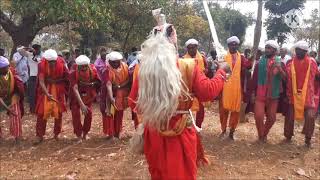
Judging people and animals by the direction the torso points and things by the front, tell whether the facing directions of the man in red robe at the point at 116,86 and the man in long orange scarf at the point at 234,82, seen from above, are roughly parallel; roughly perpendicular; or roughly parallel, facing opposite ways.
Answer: roughly parallel

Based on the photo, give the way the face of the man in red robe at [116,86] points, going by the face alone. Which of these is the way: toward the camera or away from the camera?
toward the camera

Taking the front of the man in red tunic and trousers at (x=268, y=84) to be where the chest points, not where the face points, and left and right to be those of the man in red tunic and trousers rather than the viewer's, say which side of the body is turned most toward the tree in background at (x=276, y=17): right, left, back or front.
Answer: back

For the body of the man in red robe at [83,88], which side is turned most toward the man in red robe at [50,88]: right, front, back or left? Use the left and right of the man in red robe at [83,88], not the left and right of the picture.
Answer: right

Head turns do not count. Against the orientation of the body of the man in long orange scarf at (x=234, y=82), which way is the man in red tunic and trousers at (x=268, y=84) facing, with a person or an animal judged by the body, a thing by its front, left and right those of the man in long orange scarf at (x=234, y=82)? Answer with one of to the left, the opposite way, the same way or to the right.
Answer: the same way

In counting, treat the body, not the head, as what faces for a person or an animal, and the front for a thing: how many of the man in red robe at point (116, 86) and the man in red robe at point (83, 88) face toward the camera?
2

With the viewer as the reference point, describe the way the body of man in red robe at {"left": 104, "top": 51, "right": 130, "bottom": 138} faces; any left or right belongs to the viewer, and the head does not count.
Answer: facing the viewer

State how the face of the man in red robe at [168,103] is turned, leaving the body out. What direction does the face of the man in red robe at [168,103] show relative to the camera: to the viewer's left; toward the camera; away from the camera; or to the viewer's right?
away from the camera

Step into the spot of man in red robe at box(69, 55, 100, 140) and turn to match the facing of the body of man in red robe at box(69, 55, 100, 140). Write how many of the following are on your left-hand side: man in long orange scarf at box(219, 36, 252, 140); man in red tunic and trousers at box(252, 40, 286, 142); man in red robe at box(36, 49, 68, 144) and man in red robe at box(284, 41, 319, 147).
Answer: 3

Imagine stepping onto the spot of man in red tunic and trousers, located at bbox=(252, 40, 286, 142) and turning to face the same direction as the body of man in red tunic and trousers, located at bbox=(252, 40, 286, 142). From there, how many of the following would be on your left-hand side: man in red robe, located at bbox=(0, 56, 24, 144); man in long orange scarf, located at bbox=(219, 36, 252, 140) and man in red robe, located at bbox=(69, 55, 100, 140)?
0

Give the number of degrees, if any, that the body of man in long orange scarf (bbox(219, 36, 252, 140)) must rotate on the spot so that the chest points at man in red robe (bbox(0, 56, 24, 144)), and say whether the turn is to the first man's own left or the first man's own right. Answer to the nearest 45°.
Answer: approximately 90° to the first man's own right

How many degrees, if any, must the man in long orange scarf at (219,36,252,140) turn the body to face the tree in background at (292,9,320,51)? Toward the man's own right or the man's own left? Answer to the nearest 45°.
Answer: approximately 180°

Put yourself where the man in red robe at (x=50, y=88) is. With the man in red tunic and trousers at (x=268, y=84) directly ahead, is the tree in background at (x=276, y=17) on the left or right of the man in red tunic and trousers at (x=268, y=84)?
left

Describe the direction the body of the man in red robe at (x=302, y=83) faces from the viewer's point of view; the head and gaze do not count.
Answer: toward the camera

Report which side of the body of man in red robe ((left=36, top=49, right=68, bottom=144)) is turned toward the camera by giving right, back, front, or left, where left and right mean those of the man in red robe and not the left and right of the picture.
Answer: front
